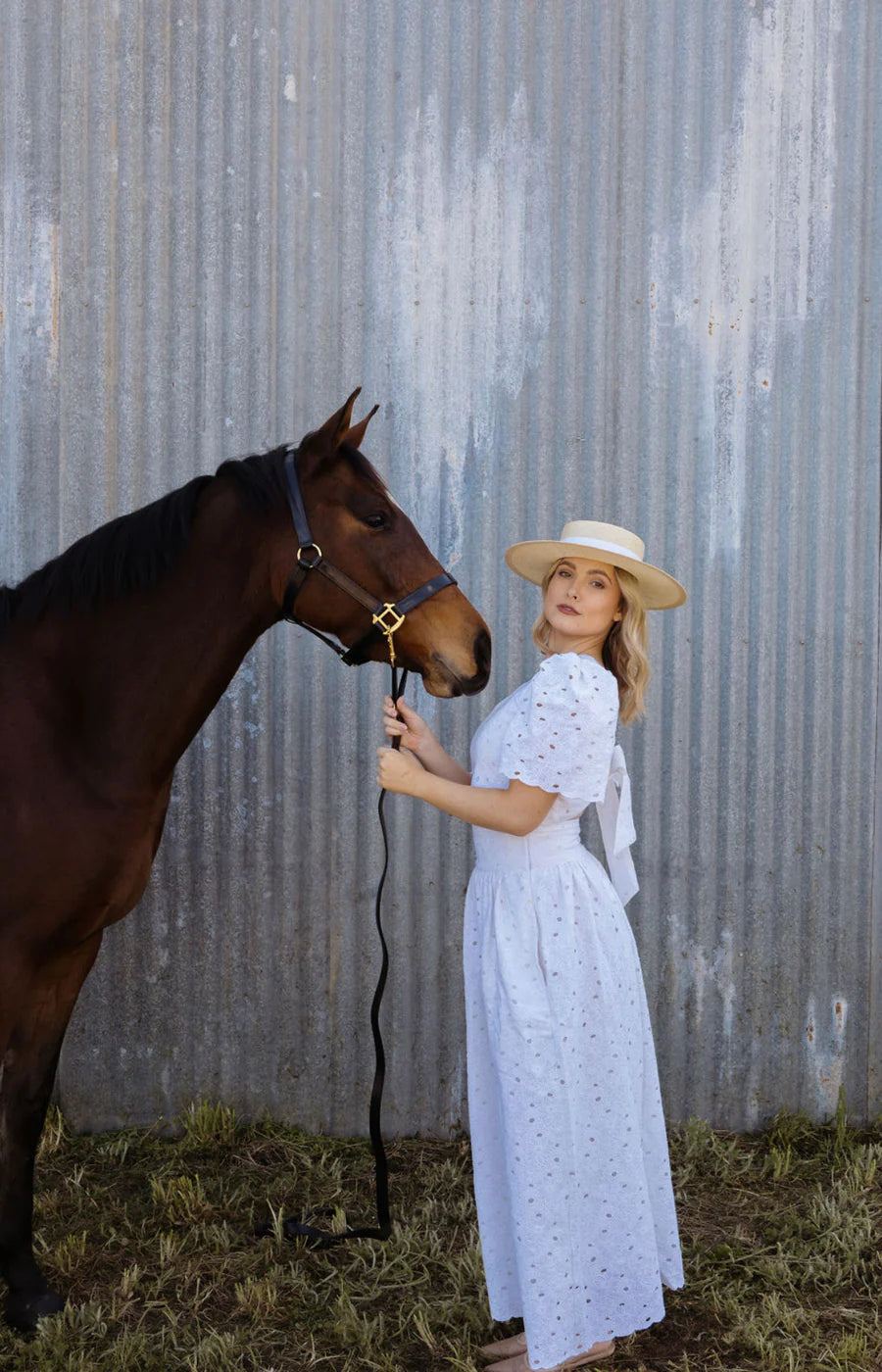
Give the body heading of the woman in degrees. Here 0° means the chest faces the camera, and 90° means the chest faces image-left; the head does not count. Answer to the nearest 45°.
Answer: approximately 90°

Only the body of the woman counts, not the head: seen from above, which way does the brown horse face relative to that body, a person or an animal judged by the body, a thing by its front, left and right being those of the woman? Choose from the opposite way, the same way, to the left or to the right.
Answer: the opposite way

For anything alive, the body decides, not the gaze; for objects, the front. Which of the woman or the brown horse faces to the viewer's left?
the woman

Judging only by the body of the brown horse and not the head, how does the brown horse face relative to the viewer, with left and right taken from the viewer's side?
facing to the right of the viewer

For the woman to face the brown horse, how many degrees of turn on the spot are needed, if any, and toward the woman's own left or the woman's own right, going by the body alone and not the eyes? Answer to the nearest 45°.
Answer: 0° — they already face it

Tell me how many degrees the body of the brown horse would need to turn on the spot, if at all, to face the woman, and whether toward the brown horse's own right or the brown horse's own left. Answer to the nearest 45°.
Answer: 0° — it already faces them

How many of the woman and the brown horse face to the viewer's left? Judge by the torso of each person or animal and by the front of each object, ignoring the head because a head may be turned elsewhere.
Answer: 1
